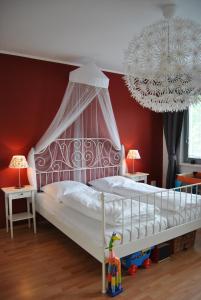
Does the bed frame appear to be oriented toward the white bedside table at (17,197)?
no

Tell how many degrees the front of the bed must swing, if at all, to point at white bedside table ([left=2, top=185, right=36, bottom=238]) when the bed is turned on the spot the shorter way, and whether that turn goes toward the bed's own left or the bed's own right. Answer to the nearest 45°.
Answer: approximately 180°

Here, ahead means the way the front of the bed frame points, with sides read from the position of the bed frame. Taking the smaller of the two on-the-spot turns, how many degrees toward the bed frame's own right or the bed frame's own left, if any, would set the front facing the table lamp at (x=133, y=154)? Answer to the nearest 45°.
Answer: approximately 90° to the bed frame's own left

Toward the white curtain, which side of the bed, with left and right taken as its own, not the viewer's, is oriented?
back

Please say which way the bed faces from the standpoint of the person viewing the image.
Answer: facing the viewer and to the right of the viewer

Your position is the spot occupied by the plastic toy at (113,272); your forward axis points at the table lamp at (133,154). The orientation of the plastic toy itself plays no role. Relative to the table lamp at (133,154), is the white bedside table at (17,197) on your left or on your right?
left

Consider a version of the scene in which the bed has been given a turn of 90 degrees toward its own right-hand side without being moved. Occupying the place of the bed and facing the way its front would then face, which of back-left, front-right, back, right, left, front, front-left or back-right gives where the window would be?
back
